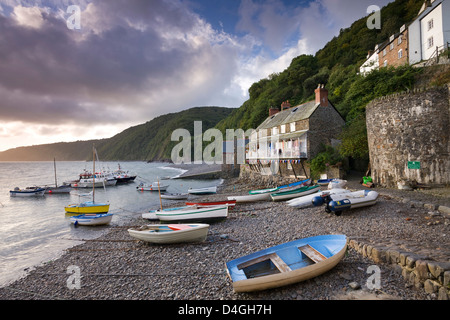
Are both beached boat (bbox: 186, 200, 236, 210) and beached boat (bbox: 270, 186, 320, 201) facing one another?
no

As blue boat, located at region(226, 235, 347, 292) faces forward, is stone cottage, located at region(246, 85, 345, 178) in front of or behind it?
in front

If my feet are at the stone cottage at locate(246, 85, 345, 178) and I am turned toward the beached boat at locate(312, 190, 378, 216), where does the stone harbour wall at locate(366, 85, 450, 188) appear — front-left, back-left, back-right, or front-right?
front-left

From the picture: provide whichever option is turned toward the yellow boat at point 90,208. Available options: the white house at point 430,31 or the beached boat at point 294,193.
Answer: the white house

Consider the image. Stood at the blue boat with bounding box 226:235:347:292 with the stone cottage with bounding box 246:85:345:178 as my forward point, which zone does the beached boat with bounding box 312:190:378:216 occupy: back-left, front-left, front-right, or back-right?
front-right

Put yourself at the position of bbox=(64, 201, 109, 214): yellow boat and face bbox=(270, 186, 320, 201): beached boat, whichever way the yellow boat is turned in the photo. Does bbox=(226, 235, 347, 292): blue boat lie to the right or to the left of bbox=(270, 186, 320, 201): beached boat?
right

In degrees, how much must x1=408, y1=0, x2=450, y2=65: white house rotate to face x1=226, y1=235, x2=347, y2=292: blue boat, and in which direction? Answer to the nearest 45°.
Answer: approximately 45° to its left

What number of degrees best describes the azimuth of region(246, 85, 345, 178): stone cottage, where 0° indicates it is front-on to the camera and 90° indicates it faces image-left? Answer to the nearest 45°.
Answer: approximately 45°
